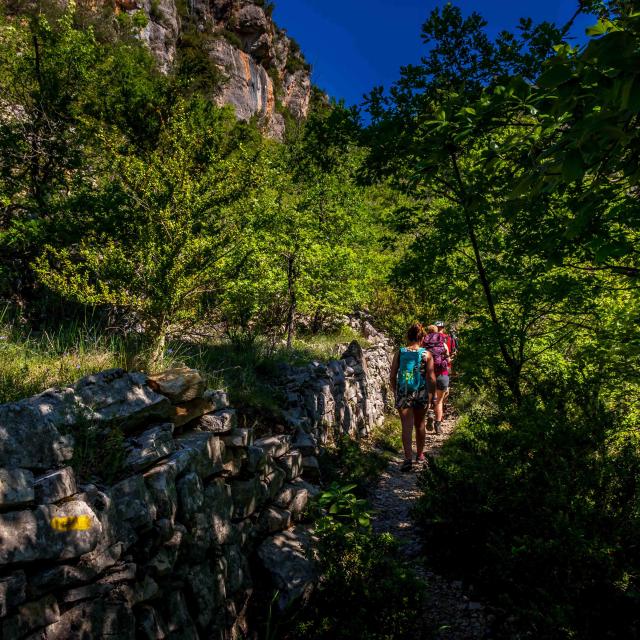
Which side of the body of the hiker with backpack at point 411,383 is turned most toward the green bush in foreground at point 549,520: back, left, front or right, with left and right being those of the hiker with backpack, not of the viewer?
back

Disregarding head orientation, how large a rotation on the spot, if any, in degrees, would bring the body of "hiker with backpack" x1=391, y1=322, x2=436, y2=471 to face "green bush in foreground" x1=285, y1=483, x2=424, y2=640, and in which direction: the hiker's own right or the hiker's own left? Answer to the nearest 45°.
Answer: approximately 180°

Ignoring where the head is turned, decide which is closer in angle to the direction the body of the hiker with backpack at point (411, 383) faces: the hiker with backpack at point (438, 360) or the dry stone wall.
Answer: the hiker with backpack

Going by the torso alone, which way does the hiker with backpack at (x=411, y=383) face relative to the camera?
away from the camera

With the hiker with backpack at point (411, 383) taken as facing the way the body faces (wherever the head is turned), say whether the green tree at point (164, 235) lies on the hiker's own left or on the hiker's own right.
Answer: on the hiker's own left

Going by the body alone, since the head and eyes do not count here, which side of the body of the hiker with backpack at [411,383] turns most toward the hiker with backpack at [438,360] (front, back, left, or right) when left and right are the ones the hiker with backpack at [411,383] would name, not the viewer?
front
